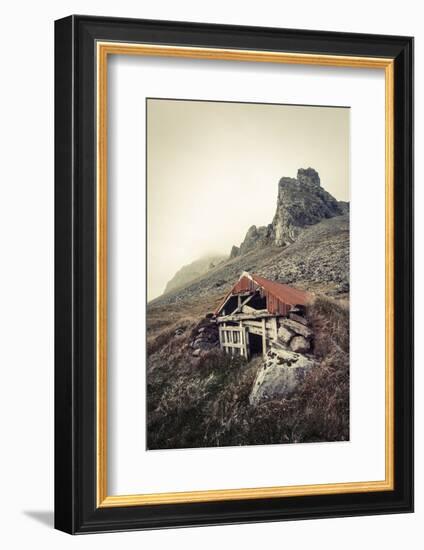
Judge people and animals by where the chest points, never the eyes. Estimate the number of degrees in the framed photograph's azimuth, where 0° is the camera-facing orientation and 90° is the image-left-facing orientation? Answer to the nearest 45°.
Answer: approximately 315°
